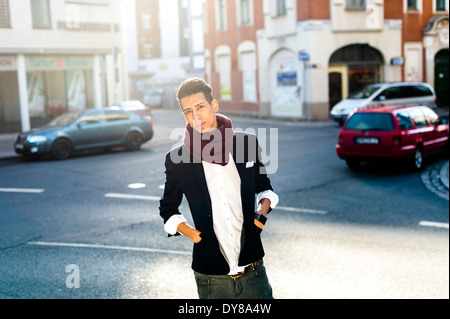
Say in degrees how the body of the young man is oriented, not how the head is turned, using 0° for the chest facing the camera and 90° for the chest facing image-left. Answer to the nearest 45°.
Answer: approximately 0°

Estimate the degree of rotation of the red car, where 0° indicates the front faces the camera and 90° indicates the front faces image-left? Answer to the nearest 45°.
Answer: approximately 225°

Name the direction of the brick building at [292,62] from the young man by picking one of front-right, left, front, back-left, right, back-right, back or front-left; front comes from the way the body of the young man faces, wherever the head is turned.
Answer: back

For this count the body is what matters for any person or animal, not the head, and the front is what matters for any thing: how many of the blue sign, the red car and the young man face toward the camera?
2

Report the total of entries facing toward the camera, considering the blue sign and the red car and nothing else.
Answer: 1

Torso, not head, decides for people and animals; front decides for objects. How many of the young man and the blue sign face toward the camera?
2

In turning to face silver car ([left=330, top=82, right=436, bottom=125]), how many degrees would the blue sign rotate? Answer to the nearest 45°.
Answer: approximately 45° to its left

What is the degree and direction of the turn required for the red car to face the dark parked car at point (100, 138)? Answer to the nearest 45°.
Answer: approximately 135° to its left

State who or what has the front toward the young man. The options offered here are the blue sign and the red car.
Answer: the blue sign
